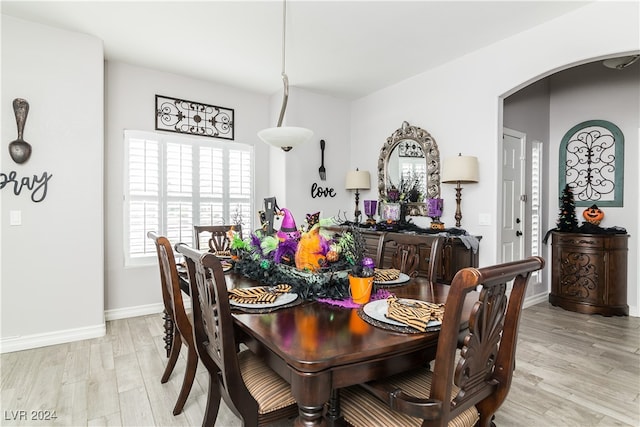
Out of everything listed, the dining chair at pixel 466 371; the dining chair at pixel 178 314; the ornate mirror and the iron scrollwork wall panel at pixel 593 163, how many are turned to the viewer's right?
1

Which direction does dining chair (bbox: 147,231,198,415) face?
to the viewer's right

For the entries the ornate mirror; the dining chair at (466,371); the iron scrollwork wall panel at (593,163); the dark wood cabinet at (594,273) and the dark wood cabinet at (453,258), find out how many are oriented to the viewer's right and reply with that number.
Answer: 0

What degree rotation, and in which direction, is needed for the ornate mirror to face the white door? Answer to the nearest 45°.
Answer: approximately 135° to its left

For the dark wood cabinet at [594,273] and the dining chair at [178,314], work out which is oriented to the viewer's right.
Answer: the dining chair

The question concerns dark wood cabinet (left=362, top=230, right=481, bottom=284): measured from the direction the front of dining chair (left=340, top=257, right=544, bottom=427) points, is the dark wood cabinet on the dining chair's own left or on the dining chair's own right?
on the dining chair's own right

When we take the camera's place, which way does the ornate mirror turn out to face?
facing the viewer and to the left of the viewer

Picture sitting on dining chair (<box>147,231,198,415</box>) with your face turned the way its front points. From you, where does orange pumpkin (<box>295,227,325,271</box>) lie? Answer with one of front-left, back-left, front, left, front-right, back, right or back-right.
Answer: front-right

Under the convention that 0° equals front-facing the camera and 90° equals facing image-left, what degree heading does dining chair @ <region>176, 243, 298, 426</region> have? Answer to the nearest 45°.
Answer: approximately 225°

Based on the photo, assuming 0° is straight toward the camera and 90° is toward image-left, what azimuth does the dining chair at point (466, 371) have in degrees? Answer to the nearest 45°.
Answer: approximately 135°

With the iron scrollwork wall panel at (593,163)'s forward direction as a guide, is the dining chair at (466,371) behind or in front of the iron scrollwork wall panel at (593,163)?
in front

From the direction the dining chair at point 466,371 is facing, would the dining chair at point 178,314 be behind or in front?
in front

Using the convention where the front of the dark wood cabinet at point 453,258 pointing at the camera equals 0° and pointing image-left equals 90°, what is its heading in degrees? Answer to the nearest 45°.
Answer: approximately 45°

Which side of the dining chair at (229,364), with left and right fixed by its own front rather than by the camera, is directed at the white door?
front

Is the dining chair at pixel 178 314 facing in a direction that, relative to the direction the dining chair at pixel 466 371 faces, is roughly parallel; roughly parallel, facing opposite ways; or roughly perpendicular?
roughly perpendicular

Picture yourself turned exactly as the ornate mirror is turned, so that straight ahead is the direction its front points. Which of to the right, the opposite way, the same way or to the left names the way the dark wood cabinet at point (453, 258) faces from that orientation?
the same way

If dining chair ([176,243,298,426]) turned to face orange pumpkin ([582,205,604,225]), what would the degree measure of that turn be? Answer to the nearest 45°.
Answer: approximately 45° to its right

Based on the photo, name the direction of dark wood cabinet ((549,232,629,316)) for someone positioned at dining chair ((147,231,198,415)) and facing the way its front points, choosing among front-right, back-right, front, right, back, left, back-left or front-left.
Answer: front
